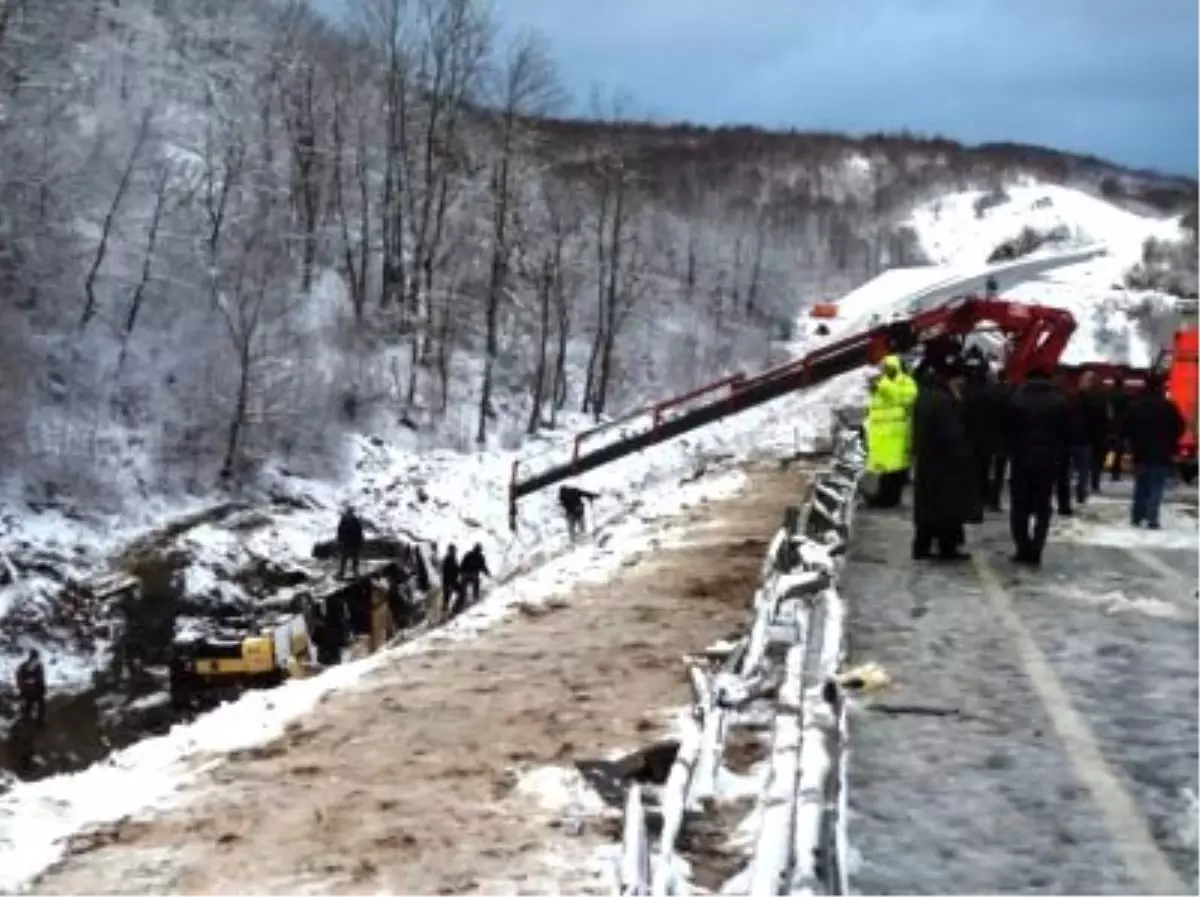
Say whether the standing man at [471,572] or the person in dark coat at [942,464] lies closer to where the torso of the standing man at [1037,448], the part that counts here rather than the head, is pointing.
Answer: the standing man

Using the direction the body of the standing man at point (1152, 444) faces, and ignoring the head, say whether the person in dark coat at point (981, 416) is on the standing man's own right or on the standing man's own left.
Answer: on the standing man's own left

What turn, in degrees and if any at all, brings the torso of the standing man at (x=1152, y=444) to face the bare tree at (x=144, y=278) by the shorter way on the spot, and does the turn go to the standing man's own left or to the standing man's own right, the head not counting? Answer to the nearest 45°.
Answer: approximately 45° to the standing man's own left

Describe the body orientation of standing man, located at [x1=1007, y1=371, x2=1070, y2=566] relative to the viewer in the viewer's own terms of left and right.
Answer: facing away from the viewer

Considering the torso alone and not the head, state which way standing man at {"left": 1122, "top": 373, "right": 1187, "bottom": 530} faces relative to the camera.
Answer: away from the camera

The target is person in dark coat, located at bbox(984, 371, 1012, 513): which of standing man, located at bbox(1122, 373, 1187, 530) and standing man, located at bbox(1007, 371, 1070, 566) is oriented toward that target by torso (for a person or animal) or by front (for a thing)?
standing man, located at bbox(1007, 371, 1070, 566)

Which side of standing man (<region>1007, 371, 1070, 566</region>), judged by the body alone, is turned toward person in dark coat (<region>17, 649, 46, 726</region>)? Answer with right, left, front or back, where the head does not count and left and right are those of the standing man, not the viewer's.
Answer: left

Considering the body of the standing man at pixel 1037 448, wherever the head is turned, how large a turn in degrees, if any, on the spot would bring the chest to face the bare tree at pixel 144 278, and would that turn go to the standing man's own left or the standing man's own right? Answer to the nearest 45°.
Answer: approximately 45° to the standing man's own left

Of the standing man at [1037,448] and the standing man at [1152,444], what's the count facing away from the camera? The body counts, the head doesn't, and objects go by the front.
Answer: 2
